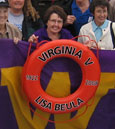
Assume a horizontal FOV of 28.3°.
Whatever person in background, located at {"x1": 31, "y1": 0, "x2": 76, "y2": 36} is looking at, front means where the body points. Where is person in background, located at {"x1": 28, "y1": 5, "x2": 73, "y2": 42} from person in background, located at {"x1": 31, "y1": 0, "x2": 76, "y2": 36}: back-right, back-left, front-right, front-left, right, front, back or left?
front

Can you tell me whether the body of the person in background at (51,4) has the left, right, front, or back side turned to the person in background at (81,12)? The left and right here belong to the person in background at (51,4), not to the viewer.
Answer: left

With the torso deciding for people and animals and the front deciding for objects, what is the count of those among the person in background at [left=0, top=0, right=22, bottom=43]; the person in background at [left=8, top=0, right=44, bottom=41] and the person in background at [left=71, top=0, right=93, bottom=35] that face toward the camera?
3

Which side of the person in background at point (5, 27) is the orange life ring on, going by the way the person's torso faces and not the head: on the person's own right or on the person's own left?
on the person's own left

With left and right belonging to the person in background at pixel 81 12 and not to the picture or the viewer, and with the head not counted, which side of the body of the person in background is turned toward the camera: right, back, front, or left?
front

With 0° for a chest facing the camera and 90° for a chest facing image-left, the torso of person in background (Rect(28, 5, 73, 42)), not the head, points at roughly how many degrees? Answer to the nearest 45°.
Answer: approximately 0°
